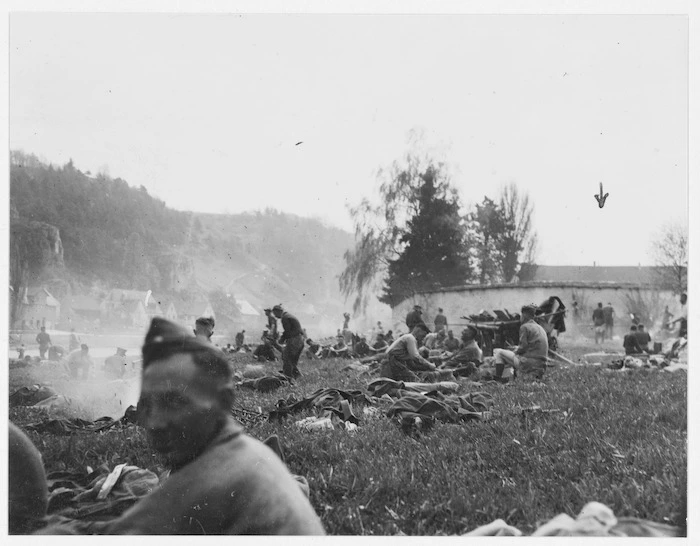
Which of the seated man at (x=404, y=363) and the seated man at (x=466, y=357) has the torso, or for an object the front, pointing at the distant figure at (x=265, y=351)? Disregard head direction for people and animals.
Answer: the seated man at (x=466, y=357)

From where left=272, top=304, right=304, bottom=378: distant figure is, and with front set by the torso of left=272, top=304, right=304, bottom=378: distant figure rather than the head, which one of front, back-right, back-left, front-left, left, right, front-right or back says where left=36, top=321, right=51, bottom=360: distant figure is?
front-right

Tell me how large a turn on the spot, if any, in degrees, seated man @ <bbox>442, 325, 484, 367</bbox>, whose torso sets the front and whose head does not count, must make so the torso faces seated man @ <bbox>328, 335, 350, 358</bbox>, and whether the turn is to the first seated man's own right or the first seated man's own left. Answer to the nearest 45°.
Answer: approximately 45° to the first seated man's own right

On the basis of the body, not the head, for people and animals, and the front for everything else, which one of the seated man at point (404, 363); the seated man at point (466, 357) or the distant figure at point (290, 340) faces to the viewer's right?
the seated man at point (404, 363)

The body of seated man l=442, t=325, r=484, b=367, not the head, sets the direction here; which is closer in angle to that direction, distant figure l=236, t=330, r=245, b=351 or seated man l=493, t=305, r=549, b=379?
the distant figure

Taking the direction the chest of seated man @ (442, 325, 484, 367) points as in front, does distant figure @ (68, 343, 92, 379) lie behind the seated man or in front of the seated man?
in front

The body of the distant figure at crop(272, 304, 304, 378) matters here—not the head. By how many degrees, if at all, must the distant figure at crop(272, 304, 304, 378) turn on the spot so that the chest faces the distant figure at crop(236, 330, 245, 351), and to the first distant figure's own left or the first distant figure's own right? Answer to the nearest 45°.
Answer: approximately 90° to the first distant figure's own right

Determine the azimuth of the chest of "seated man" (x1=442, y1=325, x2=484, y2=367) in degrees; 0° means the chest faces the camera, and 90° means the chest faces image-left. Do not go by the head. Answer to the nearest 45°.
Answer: approximately 45°

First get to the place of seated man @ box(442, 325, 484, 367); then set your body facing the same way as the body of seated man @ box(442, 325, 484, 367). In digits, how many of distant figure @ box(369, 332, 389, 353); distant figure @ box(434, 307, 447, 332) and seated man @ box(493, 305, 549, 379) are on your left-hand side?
1

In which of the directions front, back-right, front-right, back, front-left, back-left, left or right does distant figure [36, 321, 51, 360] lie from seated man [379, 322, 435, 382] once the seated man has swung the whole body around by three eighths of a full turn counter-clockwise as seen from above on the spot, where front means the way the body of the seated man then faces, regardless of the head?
front

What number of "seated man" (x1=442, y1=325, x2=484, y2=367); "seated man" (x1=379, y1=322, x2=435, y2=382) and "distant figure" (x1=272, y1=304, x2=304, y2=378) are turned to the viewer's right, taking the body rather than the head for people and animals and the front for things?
1
